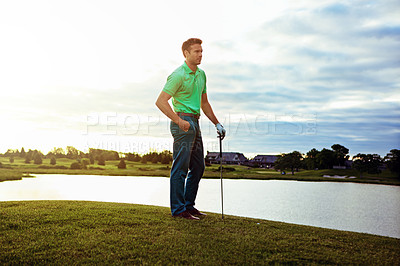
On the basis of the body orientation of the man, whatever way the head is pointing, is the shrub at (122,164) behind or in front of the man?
behind

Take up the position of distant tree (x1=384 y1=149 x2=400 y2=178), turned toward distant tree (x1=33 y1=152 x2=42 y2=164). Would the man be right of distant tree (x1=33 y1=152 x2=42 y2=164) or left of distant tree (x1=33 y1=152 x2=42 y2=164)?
left

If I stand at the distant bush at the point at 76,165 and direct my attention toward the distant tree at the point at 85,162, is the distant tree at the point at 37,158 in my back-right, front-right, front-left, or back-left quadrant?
back-left

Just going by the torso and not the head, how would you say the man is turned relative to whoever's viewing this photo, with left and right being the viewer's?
facing the viewer and to the right of the viewer

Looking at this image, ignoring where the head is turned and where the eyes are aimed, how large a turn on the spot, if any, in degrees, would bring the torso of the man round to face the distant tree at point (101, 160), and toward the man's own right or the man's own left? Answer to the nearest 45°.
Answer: approximately 135° to the man's own left

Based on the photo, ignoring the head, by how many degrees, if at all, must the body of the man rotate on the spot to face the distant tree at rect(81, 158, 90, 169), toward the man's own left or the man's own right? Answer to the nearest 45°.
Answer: approximately 135° to the man's own left

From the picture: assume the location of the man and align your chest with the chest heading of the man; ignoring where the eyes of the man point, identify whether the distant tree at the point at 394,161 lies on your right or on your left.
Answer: on your left

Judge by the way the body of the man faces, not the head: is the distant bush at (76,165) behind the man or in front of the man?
behind
